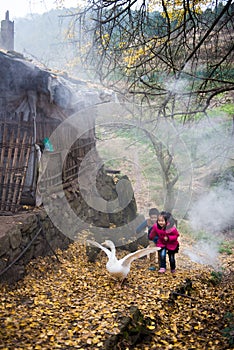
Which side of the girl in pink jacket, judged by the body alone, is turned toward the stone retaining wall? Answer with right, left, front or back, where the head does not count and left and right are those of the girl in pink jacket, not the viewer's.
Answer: right

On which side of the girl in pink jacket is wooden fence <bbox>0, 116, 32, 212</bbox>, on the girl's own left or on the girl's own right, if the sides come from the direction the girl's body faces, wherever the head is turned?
on the girl's own right

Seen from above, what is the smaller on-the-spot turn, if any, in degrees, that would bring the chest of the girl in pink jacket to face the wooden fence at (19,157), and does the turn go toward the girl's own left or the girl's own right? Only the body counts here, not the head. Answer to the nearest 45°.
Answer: approximately 90° to the girl's own right

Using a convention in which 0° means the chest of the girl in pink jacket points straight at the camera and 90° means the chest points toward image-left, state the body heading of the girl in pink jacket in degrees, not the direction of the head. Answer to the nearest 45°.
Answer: approximately 0°
